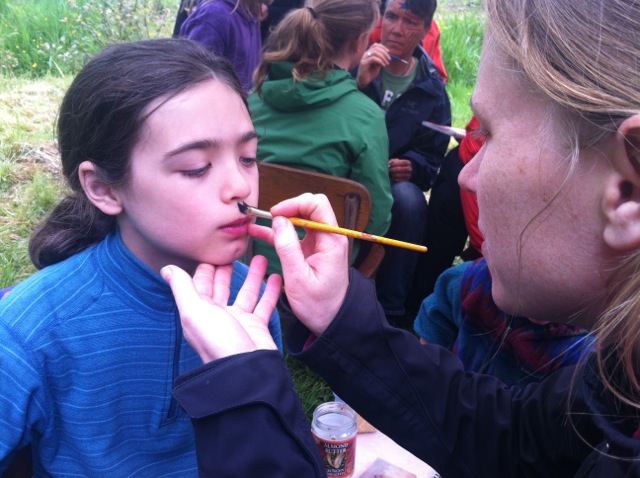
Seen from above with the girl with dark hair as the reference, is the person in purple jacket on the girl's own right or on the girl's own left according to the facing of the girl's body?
on the girl's own left

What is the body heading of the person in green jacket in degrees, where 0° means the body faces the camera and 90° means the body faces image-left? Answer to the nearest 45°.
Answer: approximately 225°

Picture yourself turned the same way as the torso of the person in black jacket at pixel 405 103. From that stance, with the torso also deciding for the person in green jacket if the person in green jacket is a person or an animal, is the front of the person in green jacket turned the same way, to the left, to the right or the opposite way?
the opposite way

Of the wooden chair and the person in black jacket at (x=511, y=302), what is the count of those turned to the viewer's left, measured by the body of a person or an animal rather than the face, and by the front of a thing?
1

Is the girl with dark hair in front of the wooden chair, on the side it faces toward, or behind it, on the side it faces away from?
behind

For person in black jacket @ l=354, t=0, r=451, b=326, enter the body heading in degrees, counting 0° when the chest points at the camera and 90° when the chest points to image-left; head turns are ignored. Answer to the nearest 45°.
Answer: approximately 45°

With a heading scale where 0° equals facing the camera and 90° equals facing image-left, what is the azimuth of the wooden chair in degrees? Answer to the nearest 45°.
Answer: approximately 225°

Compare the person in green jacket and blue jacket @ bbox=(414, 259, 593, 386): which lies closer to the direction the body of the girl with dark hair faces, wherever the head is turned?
the blue jacket

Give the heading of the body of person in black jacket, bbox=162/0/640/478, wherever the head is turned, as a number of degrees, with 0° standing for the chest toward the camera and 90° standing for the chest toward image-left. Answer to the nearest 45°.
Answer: approximately 90°

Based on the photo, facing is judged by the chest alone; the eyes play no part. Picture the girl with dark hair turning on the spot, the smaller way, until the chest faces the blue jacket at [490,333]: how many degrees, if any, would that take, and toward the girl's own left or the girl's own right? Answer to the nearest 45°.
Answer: approximately 45° to the girl's own left

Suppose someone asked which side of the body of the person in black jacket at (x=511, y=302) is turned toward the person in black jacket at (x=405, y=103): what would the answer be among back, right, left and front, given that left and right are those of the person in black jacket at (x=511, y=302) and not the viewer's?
right
